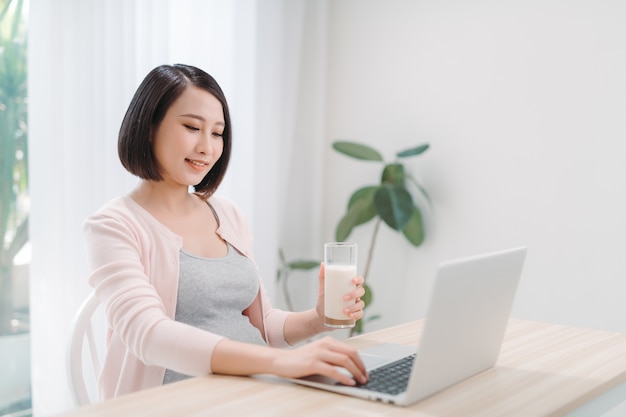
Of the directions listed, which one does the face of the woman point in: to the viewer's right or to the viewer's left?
to the viewer's right

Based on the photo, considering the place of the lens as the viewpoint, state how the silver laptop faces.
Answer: facing away from the viewer and to the left of the viewer

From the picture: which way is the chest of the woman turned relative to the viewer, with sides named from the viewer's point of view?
facing the viewer and to the right of the viewer

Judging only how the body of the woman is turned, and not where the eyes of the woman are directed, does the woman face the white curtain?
no

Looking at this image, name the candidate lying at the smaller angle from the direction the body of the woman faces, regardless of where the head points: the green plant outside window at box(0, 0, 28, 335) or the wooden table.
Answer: the wooden table

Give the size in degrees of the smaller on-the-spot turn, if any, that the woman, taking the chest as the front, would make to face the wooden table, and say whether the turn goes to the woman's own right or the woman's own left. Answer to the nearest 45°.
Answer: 0° — they already face it

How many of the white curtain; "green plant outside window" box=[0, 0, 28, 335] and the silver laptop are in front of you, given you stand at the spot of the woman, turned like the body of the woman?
1

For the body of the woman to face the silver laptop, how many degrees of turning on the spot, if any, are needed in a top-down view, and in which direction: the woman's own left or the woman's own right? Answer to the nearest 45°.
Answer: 0° — they already face it

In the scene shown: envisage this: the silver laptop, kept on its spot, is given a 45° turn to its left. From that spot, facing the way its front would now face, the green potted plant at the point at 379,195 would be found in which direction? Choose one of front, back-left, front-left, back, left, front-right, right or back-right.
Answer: right

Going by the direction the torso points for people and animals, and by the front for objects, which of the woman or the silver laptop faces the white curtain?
the silver laptop

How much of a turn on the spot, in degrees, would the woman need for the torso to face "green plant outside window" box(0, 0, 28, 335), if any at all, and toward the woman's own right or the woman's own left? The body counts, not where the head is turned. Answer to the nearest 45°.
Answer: approximately 180°

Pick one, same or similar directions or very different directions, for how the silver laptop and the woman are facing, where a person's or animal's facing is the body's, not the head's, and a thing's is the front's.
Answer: very different directions

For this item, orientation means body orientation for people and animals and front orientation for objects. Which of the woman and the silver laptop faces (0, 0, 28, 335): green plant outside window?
the silver laptop

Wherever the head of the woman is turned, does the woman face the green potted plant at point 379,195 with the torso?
no
